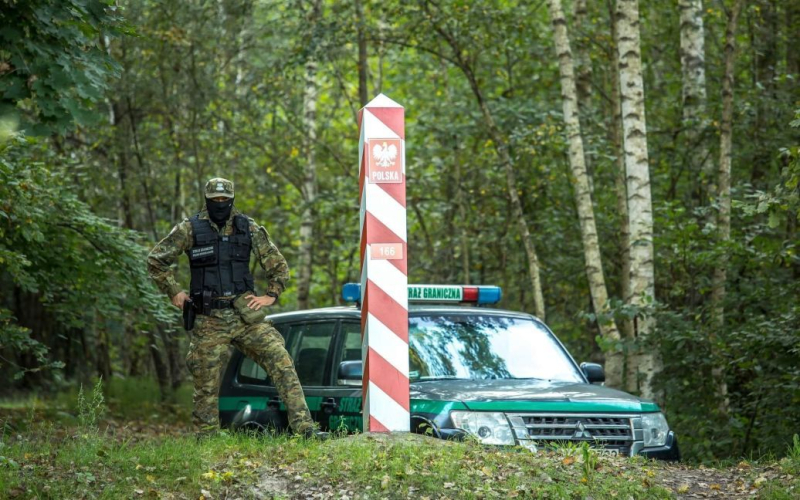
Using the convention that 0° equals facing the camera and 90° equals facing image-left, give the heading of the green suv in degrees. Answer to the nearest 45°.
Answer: approximately 315°

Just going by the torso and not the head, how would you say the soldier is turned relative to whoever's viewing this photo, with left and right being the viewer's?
facing the viewer

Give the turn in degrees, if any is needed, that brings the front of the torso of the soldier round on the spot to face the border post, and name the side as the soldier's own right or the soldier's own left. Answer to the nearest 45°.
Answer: approximately 45° to the soldier's own left

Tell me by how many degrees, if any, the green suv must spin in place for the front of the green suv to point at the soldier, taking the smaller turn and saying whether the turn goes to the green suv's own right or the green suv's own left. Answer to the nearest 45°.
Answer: approximately 135° to the green suv's own right

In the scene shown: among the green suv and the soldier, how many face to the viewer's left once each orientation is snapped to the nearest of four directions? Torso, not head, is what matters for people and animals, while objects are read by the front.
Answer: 0
